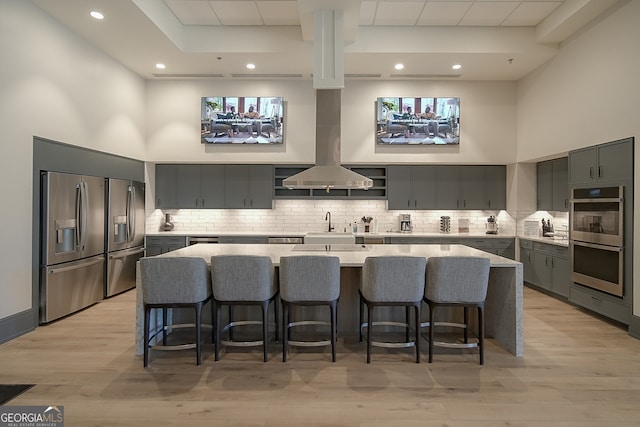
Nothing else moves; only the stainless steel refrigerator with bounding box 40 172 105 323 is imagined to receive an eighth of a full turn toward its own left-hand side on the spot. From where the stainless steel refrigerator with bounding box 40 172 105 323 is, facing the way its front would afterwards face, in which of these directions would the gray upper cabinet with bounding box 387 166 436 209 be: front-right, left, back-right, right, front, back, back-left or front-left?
front

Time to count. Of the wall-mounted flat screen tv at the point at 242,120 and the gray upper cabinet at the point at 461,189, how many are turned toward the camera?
2

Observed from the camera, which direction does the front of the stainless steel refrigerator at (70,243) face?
facing the viewer and to the right of the viewer

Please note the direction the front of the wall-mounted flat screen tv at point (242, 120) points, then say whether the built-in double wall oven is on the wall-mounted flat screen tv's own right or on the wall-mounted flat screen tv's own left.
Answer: on the wall-mounted flat screen tv's own left

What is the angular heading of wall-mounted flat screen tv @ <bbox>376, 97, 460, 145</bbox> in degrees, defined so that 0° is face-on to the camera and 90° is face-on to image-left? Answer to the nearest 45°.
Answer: approximately 0°

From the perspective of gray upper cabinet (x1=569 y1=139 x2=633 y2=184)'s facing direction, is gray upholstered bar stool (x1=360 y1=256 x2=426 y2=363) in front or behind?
in front

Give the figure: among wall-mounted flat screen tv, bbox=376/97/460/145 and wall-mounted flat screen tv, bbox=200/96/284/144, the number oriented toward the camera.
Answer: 2

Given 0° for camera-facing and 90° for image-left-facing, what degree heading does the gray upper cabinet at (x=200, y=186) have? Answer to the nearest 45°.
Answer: approximately 0°

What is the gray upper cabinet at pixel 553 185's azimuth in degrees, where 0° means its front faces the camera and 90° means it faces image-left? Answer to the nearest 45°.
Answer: approximately 45°

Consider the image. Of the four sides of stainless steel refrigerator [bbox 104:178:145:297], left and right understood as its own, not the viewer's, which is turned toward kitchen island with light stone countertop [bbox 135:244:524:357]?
front

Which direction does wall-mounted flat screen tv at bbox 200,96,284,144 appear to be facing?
toward the camera

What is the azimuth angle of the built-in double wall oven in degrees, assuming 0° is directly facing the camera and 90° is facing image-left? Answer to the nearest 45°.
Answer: approximately 45°

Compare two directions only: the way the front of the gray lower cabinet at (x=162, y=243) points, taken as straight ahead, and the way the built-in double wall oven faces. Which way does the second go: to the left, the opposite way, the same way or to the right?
to the right

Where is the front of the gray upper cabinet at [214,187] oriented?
toward the camera

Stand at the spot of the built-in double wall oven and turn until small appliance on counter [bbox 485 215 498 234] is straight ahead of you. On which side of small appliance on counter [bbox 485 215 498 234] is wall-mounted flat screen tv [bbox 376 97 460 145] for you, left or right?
left

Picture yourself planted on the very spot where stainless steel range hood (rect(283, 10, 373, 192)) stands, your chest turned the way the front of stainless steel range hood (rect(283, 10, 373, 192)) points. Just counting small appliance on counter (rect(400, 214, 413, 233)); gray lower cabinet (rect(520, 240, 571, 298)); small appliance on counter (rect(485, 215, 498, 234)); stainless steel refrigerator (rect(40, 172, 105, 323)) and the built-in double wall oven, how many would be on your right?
1

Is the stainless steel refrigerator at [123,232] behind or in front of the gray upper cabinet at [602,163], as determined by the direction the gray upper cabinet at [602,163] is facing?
in front

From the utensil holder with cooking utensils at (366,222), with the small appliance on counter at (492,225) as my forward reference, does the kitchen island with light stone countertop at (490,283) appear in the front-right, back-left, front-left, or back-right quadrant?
front-right
